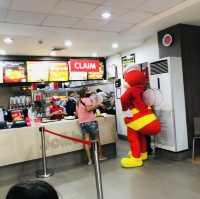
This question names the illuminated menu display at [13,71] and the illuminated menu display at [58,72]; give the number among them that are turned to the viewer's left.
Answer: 0

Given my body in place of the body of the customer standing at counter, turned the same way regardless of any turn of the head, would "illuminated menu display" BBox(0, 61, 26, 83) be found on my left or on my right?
on my left

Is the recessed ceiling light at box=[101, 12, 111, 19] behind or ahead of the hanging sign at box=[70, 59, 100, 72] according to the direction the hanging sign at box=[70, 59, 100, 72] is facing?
ahead

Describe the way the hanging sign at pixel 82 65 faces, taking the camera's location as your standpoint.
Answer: facing the viewer

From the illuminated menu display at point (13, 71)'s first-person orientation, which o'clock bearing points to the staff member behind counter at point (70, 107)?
The staff member behind counter is roughly at 10 o'clock from the illuminated menu display.

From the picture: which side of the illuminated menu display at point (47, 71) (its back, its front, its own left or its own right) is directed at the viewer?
front

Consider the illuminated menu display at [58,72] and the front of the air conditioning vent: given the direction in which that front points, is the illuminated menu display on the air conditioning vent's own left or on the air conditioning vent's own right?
on the air conditioning vent's own right

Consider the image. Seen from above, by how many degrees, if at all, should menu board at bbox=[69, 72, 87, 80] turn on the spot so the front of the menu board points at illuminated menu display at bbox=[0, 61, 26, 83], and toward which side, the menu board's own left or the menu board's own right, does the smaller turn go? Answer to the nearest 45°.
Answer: approximately 45° to the menu board's own right

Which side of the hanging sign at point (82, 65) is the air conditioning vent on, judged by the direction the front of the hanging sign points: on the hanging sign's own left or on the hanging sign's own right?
on the hanging sign's own left

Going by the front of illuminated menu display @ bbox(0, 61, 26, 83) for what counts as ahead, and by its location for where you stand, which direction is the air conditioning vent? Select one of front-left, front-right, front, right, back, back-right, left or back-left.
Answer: front-left

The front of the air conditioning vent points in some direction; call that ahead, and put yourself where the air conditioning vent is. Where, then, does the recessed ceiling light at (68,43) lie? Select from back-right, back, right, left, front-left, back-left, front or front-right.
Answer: front-right

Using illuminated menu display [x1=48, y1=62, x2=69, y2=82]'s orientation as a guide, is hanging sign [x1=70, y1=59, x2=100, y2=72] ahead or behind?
ahead

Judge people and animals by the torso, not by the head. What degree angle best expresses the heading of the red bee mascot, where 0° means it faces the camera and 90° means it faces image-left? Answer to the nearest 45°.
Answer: approximately 90°
